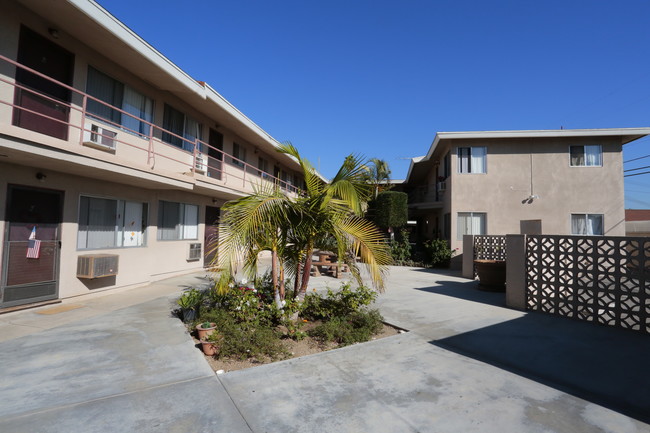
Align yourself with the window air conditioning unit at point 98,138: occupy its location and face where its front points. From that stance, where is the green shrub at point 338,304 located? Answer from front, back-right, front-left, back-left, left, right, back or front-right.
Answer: front

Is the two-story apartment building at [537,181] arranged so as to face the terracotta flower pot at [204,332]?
no

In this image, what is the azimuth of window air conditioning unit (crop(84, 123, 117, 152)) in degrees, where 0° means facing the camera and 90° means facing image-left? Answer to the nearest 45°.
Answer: approximately 315°

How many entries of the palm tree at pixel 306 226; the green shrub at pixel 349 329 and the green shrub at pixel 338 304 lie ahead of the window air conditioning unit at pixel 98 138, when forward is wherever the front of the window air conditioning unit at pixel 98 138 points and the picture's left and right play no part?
3

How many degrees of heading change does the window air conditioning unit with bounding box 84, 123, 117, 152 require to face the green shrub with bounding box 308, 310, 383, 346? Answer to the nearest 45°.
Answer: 0° — it already faces it

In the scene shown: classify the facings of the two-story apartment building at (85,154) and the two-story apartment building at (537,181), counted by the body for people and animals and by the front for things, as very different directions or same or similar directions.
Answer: very different directions

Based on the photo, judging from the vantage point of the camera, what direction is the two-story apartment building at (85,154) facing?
facing the viewer and to the right of the viewer

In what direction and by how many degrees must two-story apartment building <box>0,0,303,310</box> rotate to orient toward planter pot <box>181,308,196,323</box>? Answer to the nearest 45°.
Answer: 0° — it already faces it

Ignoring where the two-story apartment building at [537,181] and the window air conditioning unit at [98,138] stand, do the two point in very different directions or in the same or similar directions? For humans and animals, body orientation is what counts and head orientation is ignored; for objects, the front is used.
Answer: very different directions

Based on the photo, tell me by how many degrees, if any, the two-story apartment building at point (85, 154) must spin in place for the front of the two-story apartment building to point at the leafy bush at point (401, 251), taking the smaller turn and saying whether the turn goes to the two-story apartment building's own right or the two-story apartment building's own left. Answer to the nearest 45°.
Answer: approximately 45° to the two-story apartment building's own left

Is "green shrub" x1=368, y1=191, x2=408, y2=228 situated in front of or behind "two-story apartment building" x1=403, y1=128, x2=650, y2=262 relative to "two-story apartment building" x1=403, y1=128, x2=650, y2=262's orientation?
in front
